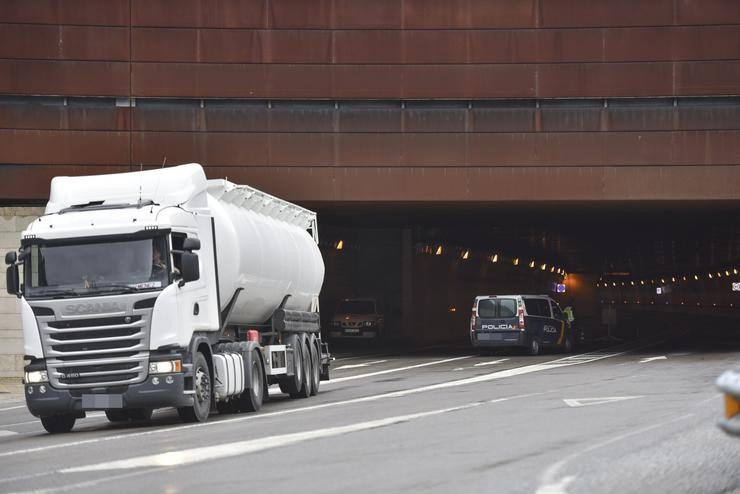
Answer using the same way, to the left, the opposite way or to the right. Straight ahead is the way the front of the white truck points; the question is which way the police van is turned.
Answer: the opposite way

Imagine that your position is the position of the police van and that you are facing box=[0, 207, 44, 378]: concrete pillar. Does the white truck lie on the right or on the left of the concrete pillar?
left

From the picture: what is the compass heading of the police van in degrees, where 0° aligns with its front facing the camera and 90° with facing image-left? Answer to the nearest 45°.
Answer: approximately 225°

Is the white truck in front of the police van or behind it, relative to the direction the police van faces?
behind

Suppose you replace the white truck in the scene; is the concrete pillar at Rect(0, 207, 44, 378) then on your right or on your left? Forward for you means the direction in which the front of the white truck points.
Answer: on your right

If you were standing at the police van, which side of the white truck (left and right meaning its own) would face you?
back

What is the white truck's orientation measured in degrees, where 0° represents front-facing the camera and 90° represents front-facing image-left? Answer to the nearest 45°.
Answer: approximately 45°
